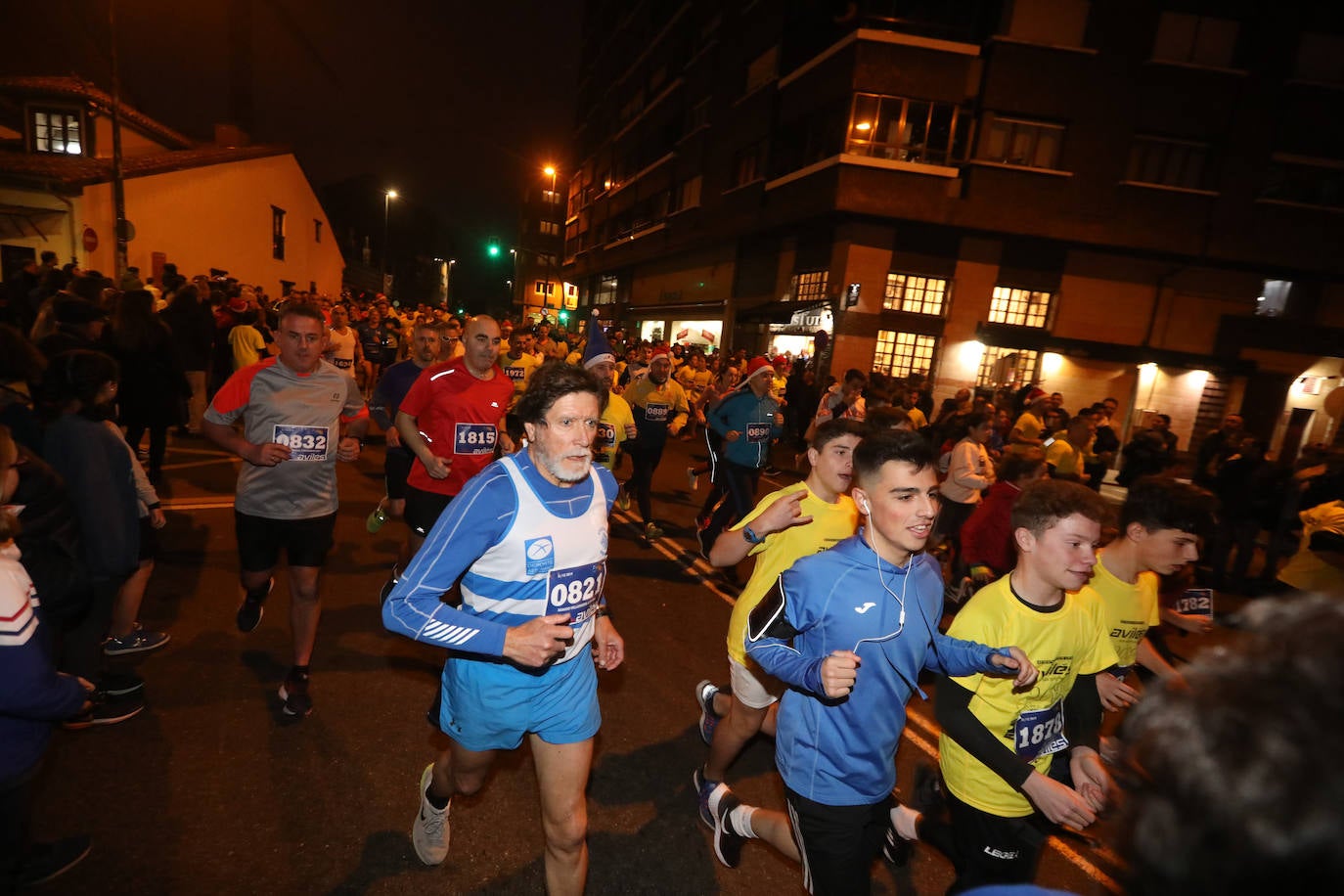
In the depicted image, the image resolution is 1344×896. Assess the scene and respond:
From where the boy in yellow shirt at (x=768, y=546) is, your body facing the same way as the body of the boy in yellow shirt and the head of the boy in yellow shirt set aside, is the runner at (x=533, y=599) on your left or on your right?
on your right

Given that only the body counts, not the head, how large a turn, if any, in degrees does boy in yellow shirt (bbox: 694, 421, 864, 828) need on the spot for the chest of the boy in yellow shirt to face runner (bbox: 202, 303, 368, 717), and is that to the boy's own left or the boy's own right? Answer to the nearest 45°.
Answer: approximately 135° to the boy's own right

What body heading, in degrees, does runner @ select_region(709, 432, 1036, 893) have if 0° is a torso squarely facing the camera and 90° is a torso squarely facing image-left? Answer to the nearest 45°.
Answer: approximately 315°

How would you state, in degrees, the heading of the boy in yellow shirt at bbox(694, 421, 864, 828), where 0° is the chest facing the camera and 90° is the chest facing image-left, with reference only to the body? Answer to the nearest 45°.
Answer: approximately 315°

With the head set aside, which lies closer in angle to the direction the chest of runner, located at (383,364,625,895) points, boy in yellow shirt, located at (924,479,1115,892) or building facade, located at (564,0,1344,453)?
the boy in yellow shirt

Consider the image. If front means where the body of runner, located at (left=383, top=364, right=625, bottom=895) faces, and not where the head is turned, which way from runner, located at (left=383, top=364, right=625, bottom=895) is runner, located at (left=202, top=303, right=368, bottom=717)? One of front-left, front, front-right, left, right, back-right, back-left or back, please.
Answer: back

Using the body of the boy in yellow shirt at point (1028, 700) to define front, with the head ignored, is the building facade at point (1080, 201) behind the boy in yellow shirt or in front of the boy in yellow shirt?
behind

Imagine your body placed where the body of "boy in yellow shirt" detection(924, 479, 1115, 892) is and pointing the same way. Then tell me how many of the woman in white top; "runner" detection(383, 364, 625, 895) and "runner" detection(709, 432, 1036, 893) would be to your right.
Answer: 2

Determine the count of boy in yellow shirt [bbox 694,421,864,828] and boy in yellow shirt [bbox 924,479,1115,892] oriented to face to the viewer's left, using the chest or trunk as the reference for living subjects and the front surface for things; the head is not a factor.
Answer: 0

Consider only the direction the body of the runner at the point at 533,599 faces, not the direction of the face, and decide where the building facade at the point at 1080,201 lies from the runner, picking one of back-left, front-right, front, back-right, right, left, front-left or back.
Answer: left

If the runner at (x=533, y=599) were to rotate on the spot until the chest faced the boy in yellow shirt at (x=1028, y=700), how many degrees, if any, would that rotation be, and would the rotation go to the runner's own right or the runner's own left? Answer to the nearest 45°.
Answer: approximately 45° to the runner's own left

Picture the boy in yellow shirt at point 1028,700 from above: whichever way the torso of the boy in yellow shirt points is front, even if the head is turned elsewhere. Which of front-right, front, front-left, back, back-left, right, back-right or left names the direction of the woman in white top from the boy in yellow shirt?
back-left

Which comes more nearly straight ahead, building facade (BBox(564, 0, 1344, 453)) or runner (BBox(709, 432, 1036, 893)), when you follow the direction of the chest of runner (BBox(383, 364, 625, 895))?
the runner

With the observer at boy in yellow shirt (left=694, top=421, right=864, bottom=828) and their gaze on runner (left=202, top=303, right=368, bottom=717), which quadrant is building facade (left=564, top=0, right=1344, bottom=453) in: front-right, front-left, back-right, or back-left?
back-right

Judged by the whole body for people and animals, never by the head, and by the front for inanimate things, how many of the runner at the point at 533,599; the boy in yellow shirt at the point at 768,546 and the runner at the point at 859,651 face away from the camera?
0
